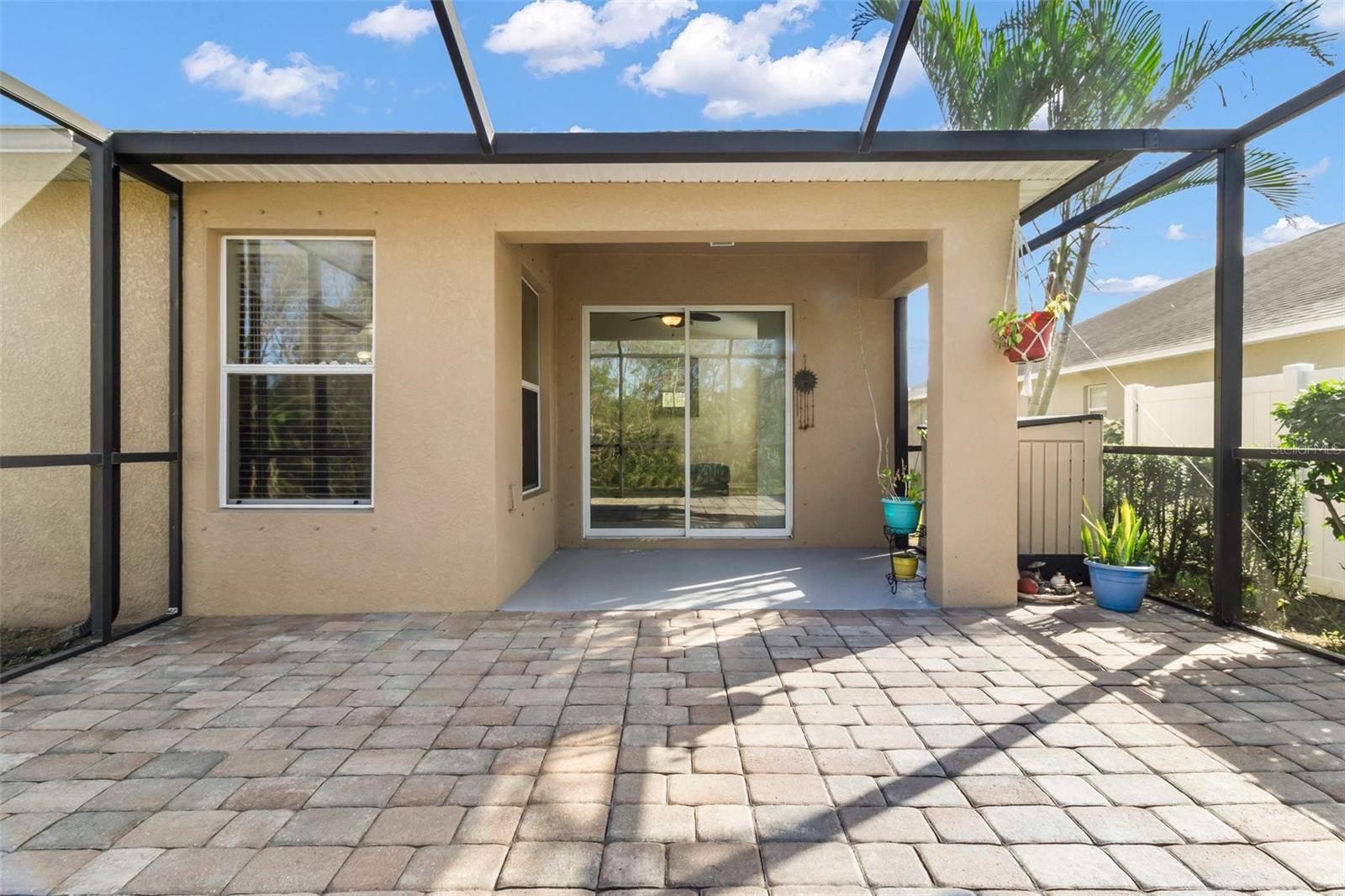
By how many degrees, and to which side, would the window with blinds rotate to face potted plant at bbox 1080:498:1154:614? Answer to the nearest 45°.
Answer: approximately 45° to its left

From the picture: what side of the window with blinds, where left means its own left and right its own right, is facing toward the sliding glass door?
left

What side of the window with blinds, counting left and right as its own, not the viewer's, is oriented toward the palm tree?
left

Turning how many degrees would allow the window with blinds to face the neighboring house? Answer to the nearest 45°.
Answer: approximately 90° to its left

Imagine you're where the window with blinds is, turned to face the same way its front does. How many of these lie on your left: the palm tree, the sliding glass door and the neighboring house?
3

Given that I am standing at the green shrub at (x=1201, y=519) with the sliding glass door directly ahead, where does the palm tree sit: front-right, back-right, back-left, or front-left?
front-right

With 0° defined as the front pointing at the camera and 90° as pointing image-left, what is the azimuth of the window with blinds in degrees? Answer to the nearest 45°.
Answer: approximately 0°

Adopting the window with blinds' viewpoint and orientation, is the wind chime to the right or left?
on its left

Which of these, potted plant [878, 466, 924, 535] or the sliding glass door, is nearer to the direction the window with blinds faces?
the potted plant

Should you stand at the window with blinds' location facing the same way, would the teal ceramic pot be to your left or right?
on your left
